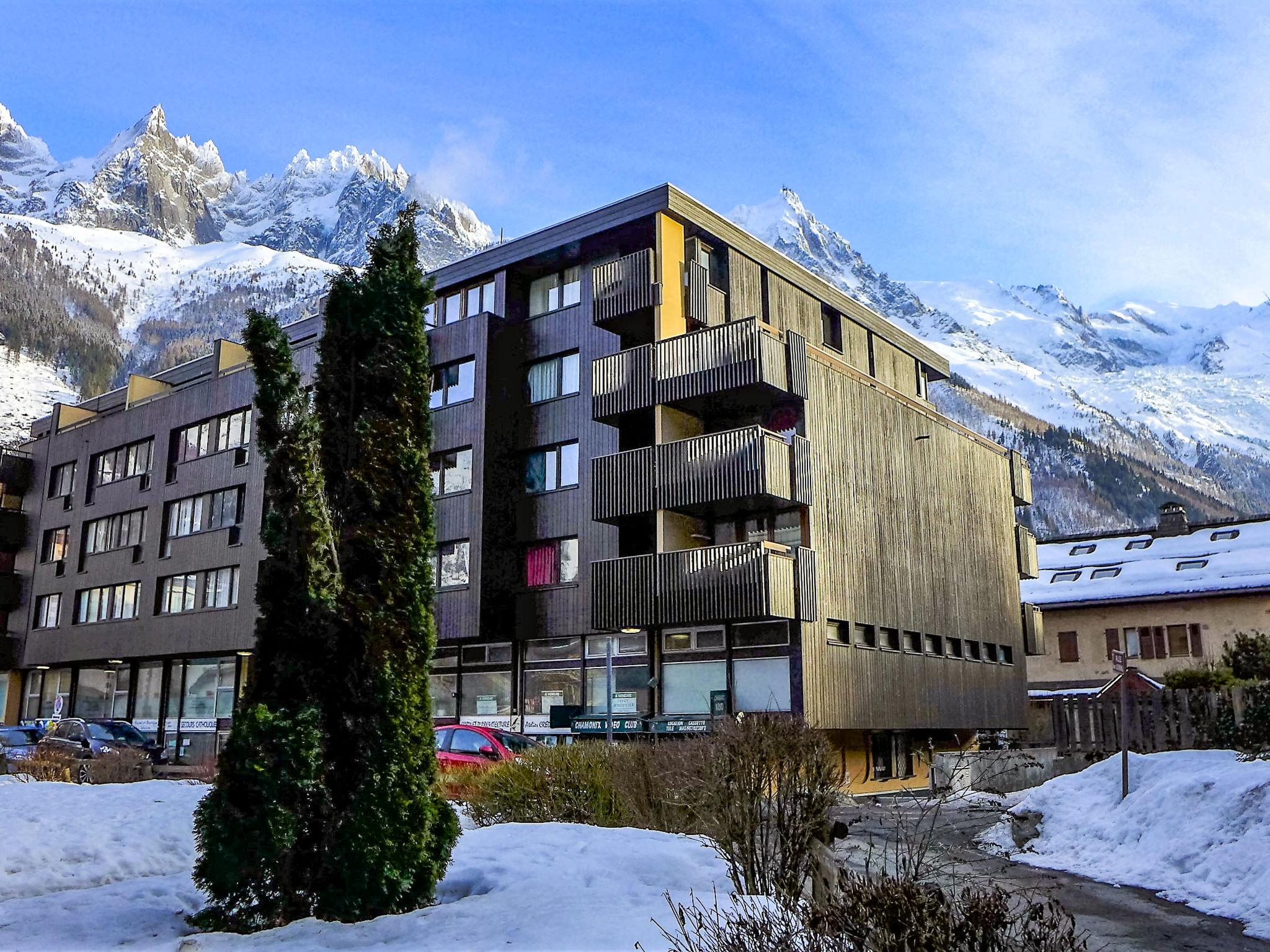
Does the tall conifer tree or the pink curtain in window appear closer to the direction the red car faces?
the tall conifer tree

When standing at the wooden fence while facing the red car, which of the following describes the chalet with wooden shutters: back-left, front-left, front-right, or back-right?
back-right

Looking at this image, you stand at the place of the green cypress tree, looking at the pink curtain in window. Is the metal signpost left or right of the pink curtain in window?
right

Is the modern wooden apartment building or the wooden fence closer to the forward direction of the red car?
the wooden fence

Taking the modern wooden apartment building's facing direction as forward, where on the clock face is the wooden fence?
The wooden fence is roughly at 9 o'clock from the modern wooden apartment building.

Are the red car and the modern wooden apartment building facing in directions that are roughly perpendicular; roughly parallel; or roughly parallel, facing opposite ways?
roughly perpendicular

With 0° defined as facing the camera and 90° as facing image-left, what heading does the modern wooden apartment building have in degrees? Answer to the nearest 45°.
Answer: approximately 45°

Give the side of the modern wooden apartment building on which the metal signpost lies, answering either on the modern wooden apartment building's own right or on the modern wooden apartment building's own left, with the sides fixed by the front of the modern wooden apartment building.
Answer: on the modern wooden apartment building's own left

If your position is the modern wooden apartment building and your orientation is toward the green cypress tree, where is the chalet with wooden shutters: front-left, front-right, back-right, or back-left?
back-left

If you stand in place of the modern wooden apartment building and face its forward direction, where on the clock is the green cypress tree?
The green cypress tree is roughly at 11 o'clock from the modern wooden apartment building.

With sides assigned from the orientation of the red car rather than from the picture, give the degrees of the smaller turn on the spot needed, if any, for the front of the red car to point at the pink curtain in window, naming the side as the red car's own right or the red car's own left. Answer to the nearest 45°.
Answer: approximately 135° to the red car's own left
